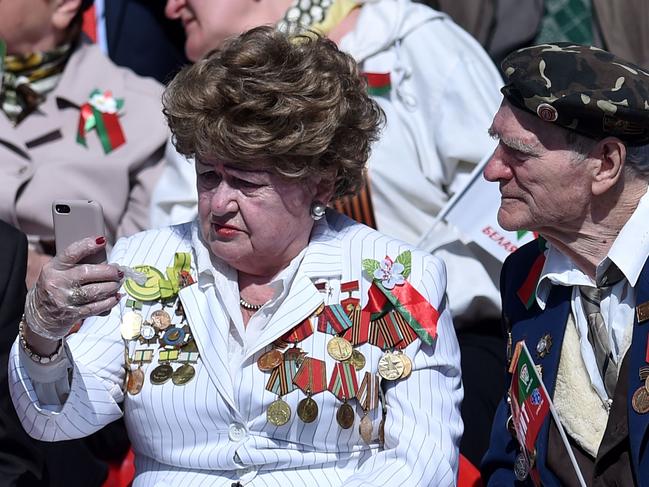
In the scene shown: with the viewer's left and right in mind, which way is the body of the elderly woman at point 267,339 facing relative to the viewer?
facing the viewer and to the left of the viewer

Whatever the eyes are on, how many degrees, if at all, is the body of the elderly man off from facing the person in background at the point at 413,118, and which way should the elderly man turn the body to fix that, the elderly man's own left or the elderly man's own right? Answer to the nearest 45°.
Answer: approximately 90° to the elderly man's own right

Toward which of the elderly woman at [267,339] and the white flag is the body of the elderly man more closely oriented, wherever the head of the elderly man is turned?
the elderly woman

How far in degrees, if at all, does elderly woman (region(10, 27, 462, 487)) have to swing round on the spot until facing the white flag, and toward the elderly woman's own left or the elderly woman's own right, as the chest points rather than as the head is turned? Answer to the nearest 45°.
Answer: approximately 180°

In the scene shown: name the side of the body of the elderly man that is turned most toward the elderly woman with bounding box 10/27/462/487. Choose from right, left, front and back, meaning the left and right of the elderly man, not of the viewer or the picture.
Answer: front

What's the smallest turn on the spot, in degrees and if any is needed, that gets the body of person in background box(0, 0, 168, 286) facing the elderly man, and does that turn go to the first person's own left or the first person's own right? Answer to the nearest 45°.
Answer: approximately 90° to the first person's own left

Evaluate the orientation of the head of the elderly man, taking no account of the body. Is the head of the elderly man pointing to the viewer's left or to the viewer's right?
to the viewer's left

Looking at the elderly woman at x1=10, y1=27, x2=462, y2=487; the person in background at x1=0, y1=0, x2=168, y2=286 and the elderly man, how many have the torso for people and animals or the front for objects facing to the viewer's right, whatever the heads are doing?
0

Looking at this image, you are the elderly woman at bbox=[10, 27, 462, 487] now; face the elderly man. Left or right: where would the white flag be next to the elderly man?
left

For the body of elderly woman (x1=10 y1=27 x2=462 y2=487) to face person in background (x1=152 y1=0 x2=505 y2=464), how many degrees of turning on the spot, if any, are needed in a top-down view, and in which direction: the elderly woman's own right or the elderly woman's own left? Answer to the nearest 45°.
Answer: approximately 135° to the elderly woman's own right

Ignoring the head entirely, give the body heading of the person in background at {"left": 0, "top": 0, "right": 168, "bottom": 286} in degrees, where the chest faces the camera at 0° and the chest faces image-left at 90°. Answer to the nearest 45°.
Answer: approximately 45°
